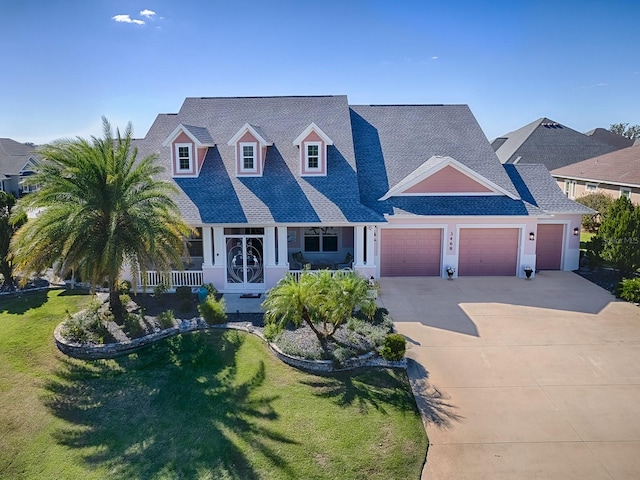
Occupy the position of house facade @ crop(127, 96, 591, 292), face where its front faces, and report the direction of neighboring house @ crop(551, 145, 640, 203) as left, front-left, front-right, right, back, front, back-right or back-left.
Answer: back-left

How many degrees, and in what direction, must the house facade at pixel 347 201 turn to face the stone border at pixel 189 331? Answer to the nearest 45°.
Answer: approximately 45° to its right

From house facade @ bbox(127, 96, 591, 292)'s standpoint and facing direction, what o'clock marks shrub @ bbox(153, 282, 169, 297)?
The shrub is roughly at 2 o'clock from the house facade.

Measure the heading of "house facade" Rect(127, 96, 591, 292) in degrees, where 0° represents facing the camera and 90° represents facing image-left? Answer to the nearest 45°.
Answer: approximately 0°

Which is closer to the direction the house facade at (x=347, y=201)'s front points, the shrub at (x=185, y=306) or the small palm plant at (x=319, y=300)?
the small palm plant

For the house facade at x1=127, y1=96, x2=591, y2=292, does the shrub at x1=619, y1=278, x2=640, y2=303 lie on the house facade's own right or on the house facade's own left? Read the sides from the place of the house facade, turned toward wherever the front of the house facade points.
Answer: on the house facade's own left

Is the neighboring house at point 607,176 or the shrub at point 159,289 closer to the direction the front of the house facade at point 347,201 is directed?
the shrub

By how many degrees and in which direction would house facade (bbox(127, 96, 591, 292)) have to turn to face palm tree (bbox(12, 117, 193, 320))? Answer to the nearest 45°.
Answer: approximately 45° to its right

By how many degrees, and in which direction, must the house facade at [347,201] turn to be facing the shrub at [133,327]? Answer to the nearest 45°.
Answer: approximately 45° to its right

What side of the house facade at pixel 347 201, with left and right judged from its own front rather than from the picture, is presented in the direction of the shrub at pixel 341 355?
front

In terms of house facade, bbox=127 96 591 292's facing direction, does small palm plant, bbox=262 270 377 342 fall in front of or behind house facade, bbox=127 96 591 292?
in front

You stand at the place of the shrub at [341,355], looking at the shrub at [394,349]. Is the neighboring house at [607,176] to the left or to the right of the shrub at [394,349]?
left

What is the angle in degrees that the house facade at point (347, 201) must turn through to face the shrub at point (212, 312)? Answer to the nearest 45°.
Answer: approximately 45° to its right

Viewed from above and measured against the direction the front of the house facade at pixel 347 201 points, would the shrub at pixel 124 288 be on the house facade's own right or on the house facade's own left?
on the house facade's own right
